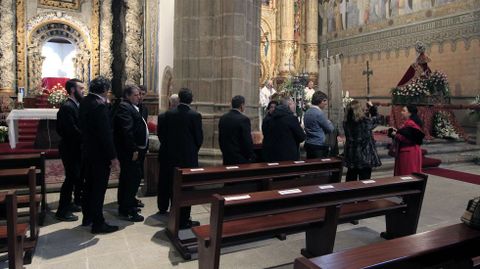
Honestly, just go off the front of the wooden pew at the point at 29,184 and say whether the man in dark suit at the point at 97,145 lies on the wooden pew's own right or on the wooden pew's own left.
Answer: on the wooden pew's own right

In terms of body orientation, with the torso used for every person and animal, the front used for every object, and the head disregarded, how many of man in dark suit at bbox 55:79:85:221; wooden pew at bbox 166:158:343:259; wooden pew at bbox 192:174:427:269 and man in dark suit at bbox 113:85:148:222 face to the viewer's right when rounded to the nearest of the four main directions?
2

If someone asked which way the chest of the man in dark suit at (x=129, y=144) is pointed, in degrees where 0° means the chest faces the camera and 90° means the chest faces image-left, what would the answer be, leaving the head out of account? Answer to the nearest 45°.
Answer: approximately 270°

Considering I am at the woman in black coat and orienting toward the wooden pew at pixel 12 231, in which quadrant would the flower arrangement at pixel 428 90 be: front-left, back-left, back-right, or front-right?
back-right

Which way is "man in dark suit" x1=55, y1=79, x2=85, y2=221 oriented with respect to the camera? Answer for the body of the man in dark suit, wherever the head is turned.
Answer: to the viewer's right

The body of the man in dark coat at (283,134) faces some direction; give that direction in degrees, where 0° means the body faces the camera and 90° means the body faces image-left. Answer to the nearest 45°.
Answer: approximately 225°

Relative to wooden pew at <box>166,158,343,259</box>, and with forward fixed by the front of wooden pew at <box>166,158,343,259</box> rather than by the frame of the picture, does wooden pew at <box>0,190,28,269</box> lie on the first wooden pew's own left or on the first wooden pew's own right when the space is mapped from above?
on the first wooden pew's own left

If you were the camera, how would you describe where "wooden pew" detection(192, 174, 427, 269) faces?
facing away from the viewer and to the left of the viewer
